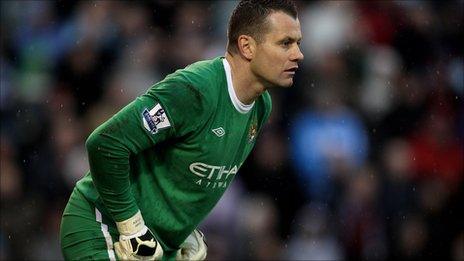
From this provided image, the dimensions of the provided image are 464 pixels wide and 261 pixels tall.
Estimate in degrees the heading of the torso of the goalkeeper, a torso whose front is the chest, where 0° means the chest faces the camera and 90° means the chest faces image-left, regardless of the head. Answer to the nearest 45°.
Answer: approximately 315°

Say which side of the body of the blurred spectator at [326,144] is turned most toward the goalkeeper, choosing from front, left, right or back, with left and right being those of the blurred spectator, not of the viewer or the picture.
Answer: front

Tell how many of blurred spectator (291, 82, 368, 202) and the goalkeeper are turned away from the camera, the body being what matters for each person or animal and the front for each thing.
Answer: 0

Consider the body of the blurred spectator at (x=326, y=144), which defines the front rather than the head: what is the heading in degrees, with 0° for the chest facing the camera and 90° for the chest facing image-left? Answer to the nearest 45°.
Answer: approximately 0°
